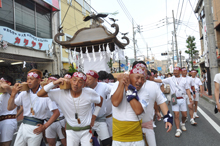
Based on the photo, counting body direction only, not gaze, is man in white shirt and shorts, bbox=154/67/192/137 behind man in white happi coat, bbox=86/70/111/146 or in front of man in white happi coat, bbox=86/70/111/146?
behind

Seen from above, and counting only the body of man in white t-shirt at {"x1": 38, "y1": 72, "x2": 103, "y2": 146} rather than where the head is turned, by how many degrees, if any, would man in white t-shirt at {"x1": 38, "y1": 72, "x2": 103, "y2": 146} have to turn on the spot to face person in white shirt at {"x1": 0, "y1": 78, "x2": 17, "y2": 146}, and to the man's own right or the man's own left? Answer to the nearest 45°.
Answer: approximately 135° to the man's own right

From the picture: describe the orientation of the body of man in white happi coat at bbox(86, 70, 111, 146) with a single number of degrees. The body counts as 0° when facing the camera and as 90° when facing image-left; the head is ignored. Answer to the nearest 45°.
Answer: approximately 45°

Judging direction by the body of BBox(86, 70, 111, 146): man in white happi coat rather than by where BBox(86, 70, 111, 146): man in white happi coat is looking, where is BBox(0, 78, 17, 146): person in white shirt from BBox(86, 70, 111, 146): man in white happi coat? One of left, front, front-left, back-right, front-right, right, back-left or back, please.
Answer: front-right

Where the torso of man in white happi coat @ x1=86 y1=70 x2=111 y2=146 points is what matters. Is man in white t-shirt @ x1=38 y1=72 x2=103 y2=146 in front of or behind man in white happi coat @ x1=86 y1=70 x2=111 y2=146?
in front

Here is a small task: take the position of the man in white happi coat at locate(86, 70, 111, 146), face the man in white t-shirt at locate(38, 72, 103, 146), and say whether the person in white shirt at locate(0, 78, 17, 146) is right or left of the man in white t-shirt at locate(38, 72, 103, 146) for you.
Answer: right

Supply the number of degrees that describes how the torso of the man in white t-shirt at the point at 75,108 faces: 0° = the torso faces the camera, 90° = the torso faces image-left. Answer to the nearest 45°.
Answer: approximately 0°

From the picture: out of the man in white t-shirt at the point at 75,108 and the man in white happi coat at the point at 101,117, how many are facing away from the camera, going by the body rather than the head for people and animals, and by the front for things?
0
